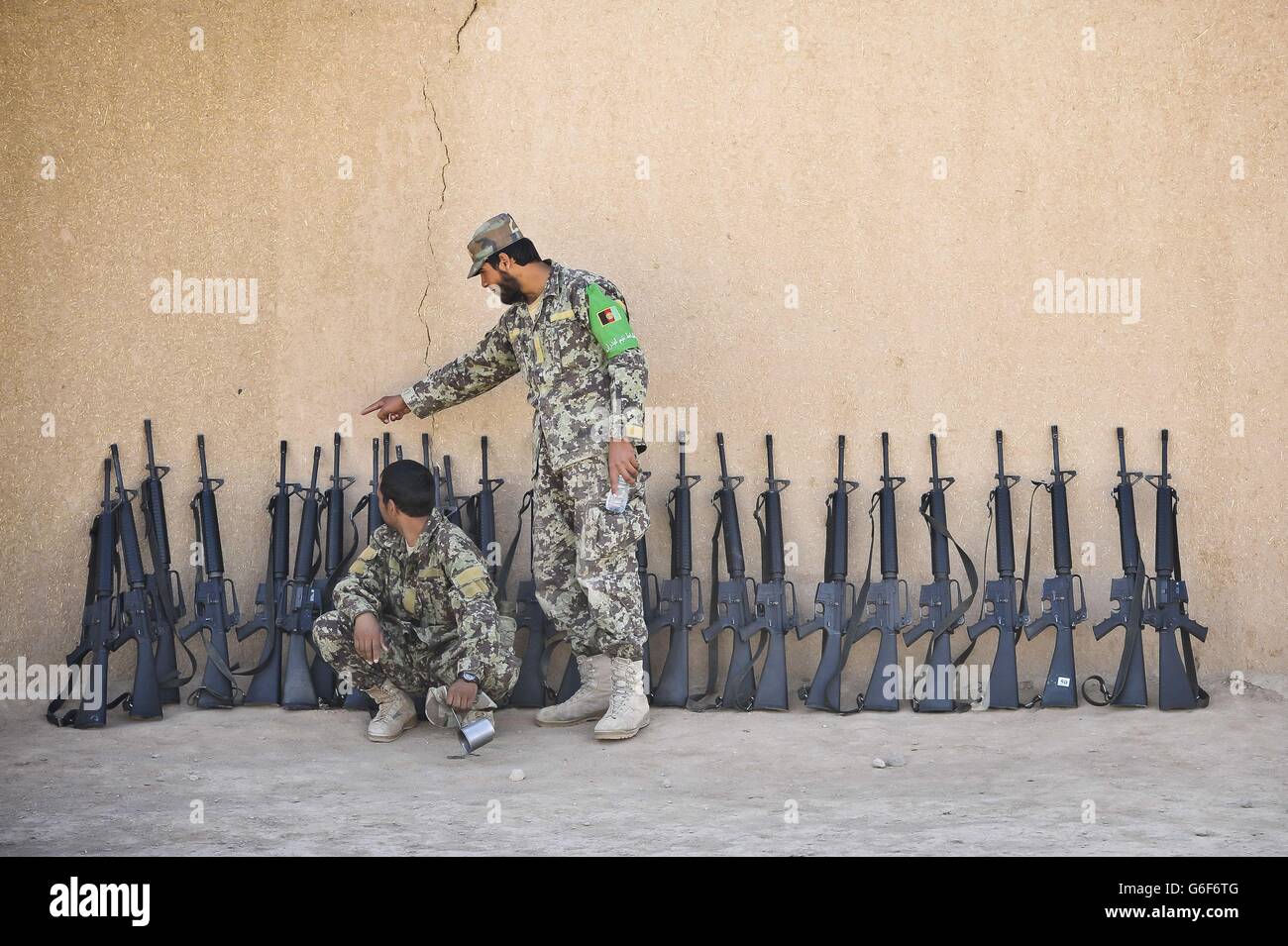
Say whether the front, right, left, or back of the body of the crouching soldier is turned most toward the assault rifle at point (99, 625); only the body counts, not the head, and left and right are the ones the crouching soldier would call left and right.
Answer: right

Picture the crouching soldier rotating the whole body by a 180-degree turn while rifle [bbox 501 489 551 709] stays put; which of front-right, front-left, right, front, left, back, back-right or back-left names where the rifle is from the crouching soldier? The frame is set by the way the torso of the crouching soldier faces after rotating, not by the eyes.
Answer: front

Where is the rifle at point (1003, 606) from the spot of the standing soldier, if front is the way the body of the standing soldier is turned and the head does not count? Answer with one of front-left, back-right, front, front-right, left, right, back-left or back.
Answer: back-left

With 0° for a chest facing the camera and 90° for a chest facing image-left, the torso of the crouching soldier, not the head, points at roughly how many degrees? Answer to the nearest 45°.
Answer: approximately 45°

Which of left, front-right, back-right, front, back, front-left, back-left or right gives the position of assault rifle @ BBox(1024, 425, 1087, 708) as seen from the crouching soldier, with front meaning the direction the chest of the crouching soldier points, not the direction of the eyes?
back-left

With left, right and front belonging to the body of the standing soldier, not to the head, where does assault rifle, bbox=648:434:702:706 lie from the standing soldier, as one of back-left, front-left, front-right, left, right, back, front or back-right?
back

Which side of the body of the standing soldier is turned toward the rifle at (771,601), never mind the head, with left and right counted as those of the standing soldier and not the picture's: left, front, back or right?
back

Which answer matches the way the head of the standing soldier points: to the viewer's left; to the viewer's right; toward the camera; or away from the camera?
to the viewer's left

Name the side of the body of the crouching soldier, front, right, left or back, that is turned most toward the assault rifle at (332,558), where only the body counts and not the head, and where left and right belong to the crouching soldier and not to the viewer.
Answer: right

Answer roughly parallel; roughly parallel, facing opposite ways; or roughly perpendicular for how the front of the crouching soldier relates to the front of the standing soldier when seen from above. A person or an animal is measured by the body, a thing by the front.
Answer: roughly parallel

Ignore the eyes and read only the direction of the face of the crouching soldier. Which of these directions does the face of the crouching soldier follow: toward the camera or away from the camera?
away from the camera

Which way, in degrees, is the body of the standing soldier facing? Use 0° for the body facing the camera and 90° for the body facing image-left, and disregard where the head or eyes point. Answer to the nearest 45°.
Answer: approximately 45°

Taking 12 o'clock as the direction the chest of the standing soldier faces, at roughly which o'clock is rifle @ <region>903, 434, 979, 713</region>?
The rifle is roughly at 7 o'clock from the standing soldier.

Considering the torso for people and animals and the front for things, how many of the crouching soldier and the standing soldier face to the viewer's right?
0
